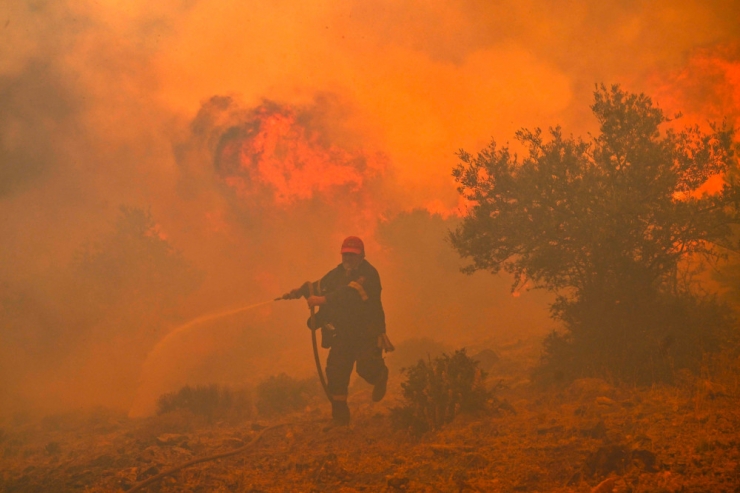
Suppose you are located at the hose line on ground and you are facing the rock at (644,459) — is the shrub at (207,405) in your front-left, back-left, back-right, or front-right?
back-left

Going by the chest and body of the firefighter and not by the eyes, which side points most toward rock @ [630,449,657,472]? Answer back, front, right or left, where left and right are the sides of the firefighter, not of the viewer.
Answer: left

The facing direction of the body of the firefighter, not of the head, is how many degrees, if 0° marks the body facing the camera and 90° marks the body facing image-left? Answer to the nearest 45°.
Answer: approximately 45°

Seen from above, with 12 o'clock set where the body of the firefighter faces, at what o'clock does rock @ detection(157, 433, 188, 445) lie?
The rock is roughly at 1 o'clock from the firefighter.

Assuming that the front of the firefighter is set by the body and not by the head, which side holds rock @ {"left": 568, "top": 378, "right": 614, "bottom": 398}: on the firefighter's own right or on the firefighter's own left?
on the firefighter's own left

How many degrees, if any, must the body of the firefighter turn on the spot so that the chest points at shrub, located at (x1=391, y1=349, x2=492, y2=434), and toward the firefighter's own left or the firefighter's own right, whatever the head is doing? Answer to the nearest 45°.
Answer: approximately 90° to the firefighter's own left

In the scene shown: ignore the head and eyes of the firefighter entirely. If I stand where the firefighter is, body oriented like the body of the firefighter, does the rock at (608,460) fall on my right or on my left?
on my left

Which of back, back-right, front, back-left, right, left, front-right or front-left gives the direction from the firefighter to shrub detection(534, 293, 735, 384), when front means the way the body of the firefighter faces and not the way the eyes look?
back-left

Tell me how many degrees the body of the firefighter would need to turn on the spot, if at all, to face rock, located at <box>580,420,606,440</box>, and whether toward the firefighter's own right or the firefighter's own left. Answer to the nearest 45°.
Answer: approximately 90° to the firefighter's own left
